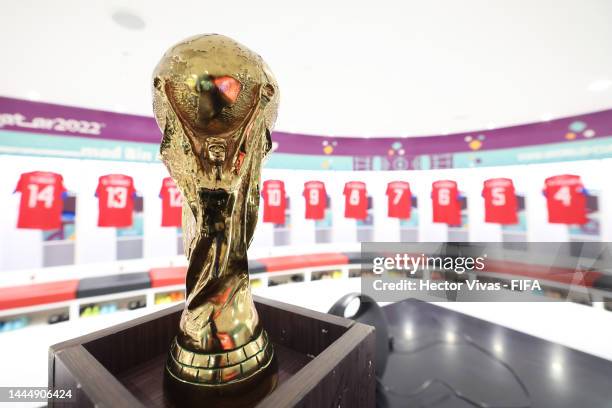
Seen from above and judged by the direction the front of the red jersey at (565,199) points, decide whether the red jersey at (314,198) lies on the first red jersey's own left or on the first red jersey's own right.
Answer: on the first red jersey's own left

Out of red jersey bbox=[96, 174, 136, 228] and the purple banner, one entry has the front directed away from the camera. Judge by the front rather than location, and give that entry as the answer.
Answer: the red jersey

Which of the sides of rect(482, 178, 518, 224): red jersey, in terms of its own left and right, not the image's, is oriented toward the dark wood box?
back

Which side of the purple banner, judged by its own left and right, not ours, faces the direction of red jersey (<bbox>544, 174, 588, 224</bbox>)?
left

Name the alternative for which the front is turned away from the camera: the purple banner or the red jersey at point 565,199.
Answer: the red jersey

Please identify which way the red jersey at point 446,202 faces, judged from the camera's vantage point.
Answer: facing away from the viewer

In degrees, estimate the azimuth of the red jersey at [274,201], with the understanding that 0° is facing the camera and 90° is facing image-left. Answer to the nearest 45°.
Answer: approximately 180°

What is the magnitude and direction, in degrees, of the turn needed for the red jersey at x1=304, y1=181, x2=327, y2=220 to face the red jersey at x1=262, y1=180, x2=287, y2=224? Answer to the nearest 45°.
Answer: approximately 135° to its left

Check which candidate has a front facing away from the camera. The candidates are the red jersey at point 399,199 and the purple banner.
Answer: the red jersey

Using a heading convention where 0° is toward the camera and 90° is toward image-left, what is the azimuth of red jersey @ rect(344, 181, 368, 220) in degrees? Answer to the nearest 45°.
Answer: approximately 180°

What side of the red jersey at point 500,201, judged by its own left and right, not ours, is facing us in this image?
back

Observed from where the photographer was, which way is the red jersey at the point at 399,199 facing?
facing away from the viewer

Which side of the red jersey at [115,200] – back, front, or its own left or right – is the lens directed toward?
back

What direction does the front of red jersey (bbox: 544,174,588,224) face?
away from the camera

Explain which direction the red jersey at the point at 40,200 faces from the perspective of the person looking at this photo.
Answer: facing away from the viewer

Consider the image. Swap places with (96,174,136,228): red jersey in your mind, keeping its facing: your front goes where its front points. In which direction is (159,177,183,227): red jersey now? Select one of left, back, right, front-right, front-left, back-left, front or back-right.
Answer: right

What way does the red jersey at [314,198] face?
away from the camera

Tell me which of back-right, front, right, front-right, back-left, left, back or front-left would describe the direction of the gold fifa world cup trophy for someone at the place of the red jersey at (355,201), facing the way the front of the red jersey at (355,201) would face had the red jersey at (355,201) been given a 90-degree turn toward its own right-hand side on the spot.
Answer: right
